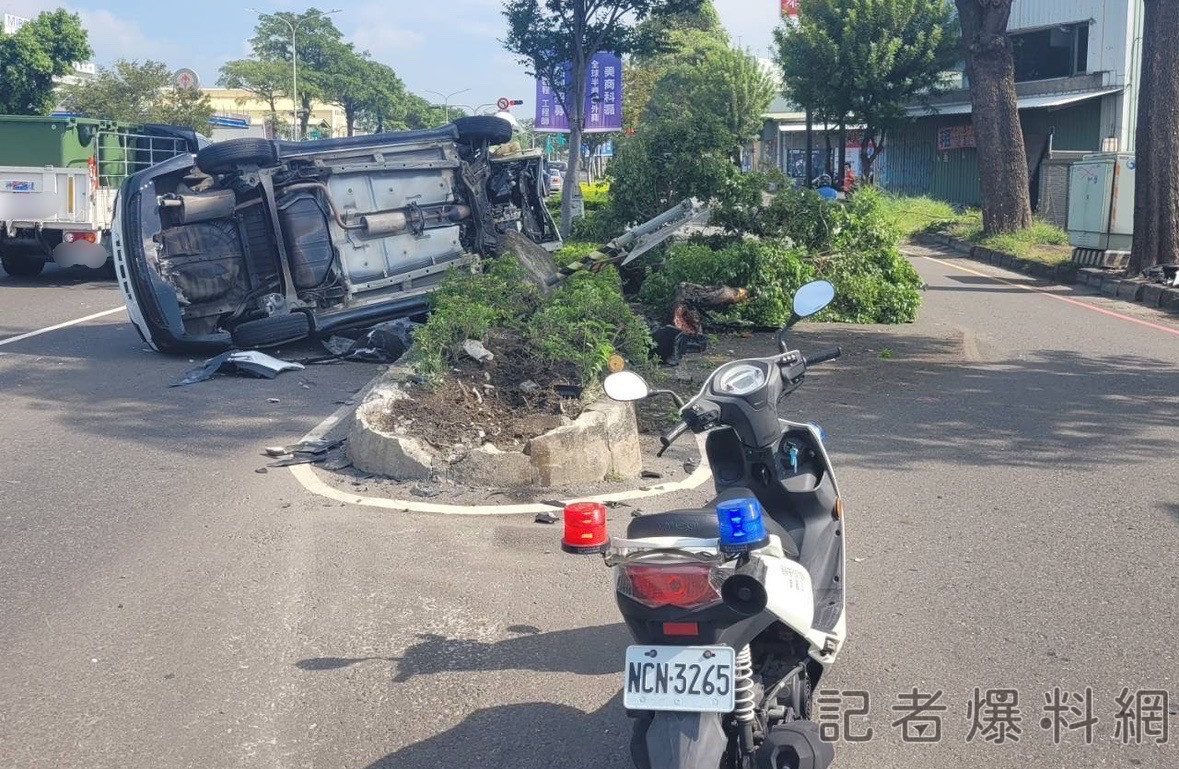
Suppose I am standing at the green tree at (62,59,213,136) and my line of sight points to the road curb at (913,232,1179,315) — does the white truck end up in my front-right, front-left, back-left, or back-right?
front-right

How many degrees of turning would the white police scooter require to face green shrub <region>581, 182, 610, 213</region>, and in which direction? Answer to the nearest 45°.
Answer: approximately 45° to its left

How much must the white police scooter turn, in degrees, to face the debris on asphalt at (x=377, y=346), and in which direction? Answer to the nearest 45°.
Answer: approximately 45° to its left

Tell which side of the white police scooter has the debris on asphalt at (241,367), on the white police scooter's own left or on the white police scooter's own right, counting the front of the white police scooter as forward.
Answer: on the white police scooter's own left

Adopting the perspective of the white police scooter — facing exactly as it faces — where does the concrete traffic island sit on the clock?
The concrete traffic island is roughly at 10 o'clock from the white police scooter.

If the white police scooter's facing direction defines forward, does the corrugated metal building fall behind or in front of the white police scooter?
in front

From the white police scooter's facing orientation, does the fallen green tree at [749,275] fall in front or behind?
in front

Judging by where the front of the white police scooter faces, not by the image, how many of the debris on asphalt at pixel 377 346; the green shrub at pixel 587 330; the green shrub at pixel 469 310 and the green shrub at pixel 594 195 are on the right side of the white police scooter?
0

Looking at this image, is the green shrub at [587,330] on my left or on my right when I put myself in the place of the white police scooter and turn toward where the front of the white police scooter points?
on my left

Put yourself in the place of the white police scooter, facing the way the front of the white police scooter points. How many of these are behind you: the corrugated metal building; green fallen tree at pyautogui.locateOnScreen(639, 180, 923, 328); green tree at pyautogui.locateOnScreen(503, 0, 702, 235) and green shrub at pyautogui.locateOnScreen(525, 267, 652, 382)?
0

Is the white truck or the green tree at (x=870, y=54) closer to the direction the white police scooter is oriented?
the green tree

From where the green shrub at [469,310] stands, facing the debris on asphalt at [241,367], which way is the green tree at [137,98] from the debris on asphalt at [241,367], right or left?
right

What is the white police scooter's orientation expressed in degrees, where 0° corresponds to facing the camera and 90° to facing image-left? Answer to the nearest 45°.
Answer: approximately 225°

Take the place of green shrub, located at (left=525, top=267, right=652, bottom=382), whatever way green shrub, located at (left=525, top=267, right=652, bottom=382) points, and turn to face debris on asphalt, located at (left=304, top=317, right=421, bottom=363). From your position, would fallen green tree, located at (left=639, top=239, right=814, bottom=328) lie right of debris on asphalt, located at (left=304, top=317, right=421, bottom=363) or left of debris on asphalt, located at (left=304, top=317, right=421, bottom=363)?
right

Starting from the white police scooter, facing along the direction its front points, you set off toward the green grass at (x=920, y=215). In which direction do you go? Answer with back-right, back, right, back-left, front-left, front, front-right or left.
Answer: front-left

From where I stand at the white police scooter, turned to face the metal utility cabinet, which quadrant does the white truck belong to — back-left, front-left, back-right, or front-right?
front-left

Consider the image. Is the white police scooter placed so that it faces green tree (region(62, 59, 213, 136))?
no
